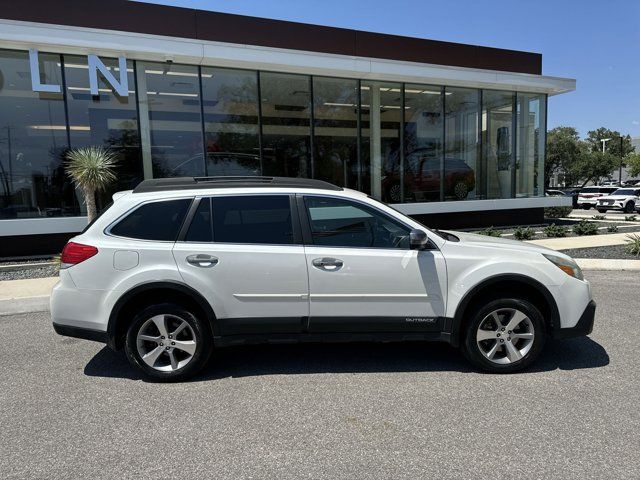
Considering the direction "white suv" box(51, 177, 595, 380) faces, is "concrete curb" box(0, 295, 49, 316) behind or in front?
behind

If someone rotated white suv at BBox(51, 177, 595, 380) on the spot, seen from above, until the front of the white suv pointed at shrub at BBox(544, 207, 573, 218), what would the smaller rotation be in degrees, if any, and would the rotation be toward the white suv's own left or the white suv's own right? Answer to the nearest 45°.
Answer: approximately 45° to the white suv's own left

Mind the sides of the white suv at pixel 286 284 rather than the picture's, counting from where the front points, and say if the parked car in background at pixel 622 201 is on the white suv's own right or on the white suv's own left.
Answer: on the white suv's own left

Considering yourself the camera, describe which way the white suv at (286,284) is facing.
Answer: facing to the right of the viewer

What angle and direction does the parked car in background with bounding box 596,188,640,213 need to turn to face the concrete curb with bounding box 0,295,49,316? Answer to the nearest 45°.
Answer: approximately 45° to its left

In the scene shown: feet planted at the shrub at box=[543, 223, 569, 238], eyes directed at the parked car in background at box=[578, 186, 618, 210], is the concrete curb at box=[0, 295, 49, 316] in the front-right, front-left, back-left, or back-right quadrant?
back-left

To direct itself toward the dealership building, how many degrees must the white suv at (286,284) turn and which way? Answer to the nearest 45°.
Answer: approximately 90° to its left
